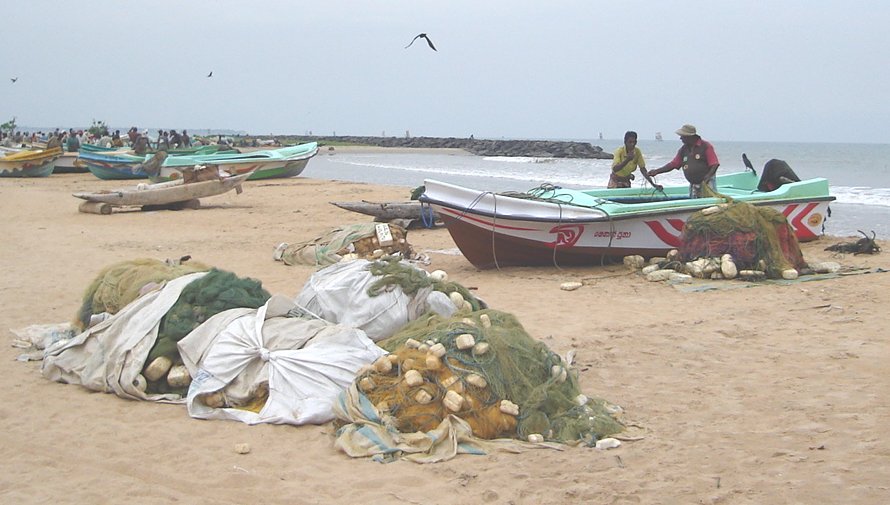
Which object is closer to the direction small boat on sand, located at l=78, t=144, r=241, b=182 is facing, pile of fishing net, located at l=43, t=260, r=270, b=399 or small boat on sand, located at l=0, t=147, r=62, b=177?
the small boat on sand

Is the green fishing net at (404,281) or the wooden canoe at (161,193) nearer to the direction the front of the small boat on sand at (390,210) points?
the wooden canoe

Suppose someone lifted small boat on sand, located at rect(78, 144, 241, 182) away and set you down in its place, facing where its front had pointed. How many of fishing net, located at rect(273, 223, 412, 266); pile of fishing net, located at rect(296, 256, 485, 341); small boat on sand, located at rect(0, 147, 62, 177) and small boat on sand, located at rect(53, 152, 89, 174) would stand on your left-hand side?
2

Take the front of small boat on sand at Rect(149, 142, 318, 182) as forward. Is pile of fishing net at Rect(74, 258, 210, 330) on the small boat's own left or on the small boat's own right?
on the small boat's own right

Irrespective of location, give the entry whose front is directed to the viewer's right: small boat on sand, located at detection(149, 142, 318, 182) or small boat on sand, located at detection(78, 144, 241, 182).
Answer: small boat on sand, located at detection(149, 142, 318, 182)

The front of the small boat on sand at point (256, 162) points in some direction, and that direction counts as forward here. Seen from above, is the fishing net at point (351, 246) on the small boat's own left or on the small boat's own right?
on the small boat's own right

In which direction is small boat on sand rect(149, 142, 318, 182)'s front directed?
to the viewer's right

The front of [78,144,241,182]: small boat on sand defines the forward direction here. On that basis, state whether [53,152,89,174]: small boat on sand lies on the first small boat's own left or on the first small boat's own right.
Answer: on the first small boat's own right

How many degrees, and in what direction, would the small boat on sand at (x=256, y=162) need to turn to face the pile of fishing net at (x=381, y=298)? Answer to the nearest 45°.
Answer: approximately 90° to its right

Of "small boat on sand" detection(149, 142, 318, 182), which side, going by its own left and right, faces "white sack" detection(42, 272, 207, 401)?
right

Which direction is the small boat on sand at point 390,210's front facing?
to the viewer's left

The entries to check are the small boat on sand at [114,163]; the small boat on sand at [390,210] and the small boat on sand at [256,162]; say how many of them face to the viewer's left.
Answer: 2

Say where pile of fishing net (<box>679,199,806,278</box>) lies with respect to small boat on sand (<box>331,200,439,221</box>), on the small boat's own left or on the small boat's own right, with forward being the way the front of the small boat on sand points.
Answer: on the small boat's own left

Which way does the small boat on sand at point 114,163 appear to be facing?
to the viewer's left

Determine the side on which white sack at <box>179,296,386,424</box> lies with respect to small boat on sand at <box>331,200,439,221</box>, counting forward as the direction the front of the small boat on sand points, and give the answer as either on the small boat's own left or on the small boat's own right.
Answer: on the small boat's own left
